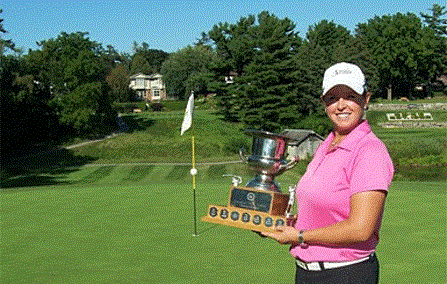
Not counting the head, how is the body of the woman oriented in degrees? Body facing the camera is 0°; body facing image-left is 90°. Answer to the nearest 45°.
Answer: approximately 45°
